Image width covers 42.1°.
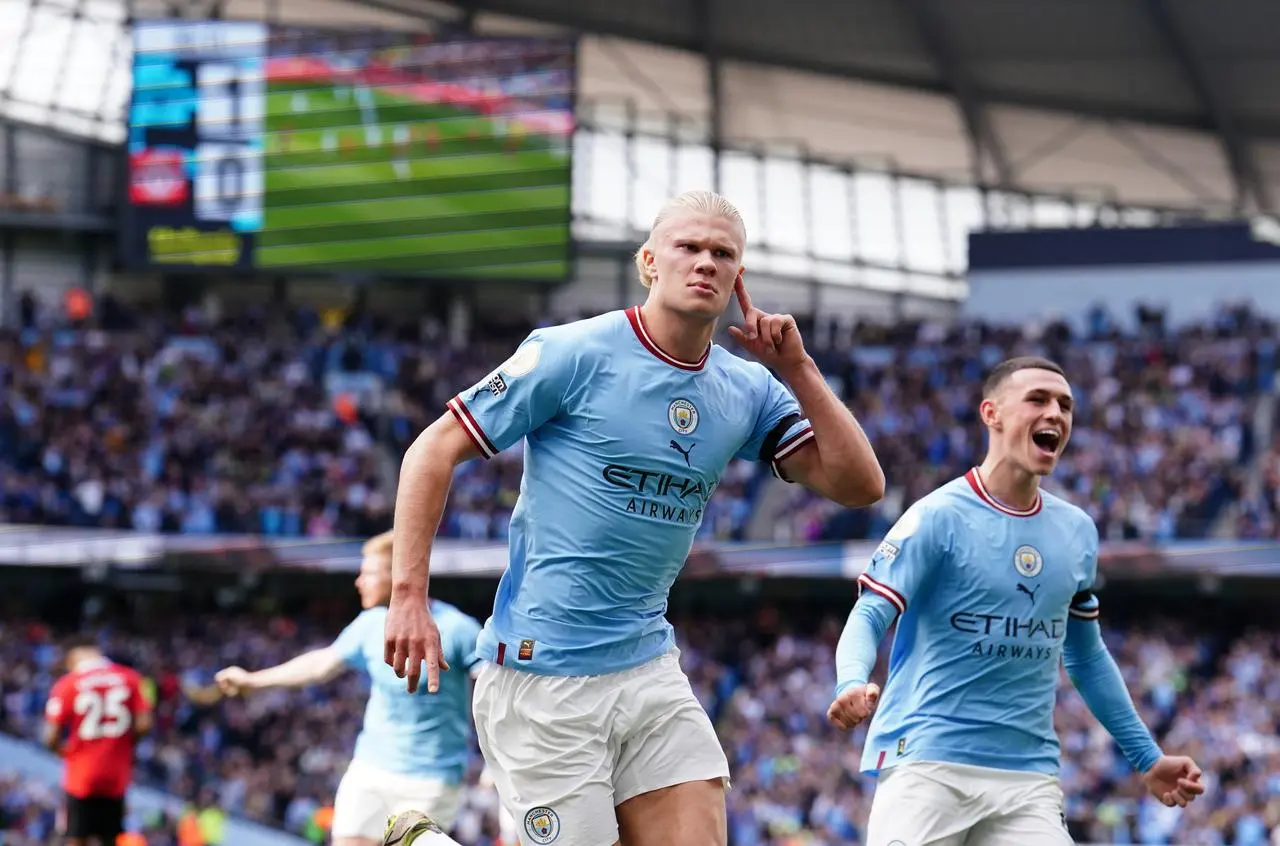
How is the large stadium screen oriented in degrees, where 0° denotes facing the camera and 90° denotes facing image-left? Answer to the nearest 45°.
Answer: approximately 0°

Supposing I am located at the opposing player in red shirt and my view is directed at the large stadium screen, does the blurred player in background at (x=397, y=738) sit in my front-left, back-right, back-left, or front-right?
back-right

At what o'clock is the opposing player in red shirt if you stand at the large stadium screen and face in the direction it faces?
The opposing player in red shirt is roughly at 12 o'clock from the large stadium screen.

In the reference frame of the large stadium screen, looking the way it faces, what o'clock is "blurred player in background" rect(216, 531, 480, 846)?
The blurred player in background is roughly at 12 o'clock from the large stadium screen.
